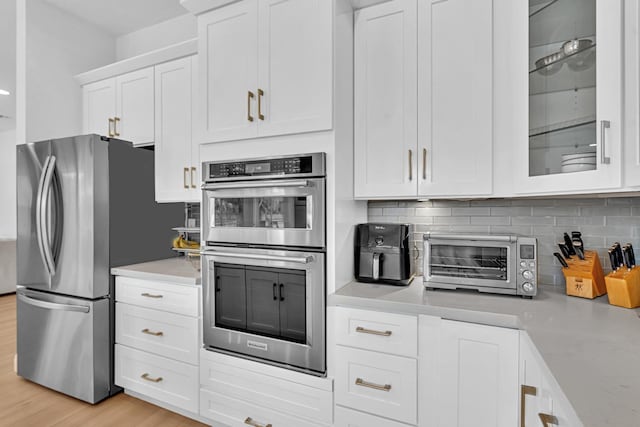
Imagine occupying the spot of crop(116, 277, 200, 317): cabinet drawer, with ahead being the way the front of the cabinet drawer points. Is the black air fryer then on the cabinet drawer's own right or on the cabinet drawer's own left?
on the cabinet drawer's own left

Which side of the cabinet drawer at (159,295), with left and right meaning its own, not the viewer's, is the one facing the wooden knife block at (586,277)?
left

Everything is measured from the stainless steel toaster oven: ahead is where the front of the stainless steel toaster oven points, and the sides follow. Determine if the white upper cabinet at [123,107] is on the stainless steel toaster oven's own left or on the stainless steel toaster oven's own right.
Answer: on the stainless steel toaster oven's own right

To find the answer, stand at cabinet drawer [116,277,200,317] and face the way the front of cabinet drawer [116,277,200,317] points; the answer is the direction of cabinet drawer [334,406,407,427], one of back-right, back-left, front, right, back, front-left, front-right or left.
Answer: left

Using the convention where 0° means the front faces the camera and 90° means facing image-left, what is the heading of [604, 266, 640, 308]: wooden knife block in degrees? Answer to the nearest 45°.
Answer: approximately 45°

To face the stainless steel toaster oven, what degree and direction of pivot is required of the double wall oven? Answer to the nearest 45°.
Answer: approximately 135° to its left

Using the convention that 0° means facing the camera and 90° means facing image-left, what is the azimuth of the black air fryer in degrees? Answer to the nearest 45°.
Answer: approximately 0°

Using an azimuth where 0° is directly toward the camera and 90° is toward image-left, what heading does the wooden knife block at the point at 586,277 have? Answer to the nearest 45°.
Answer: approximately 45°

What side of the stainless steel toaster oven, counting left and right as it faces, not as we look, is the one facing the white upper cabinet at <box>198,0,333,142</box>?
right

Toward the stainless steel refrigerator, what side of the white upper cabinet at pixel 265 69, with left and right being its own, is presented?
right

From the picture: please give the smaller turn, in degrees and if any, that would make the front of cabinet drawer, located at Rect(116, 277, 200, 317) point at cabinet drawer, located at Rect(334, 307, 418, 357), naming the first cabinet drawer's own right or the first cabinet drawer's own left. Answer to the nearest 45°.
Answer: approximately 90° to the first cabinet drawer's own left
